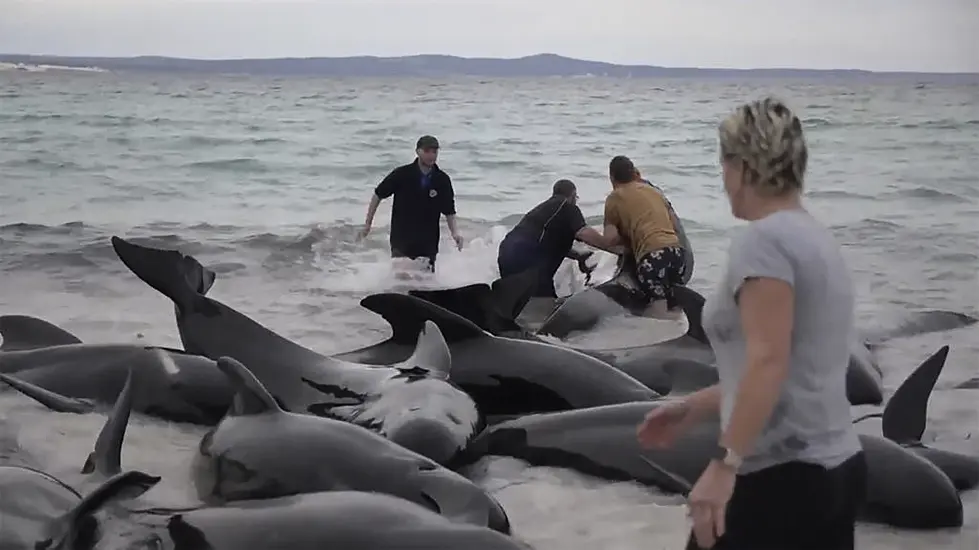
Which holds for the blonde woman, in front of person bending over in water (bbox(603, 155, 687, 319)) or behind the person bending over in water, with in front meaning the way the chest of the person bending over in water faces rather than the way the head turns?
behind

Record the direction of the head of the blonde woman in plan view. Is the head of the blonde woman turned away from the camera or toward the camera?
away from the camera

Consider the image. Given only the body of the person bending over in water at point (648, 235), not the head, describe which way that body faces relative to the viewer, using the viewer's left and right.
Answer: facing away from the viewer and to the left of the viewer

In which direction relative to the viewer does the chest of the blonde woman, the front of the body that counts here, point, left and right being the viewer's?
facing away from the viewer and to the left of the viewer

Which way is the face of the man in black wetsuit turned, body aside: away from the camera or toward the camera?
away from the camera

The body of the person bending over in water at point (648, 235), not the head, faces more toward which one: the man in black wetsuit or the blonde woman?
the man in black wetsuit
